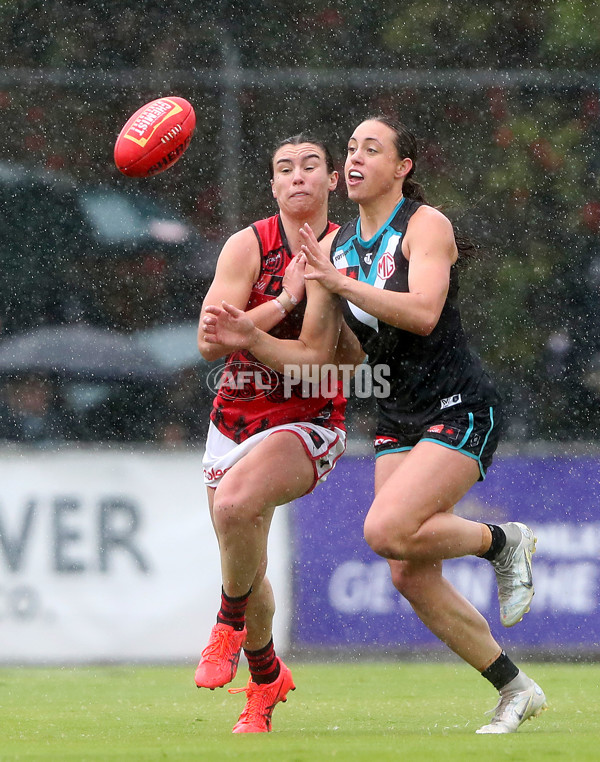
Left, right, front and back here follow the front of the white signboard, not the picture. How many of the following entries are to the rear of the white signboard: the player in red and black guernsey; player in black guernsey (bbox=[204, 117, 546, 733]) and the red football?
0

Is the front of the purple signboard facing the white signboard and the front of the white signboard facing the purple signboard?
no

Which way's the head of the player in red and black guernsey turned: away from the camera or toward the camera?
toward the camera

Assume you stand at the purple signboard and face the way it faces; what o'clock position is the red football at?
The red football is roughly at 1 o'clock from the purple signboard.

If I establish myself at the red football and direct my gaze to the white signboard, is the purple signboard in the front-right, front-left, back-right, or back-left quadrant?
front-right

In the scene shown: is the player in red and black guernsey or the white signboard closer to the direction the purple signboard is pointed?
the player in red and black guernsey

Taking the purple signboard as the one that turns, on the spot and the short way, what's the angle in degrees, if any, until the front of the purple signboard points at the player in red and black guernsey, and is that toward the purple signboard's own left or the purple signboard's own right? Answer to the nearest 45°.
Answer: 0° — it already faces them

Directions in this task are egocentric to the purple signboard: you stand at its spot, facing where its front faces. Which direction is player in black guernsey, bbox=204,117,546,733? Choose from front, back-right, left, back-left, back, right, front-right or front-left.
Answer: front

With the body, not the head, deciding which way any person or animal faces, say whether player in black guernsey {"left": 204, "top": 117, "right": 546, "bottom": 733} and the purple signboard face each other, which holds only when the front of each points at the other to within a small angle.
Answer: no

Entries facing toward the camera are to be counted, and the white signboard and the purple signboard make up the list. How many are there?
2

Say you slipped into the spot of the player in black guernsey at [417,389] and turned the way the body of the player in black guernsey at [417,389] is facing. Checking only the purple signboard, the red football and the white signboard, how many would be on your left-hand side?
0

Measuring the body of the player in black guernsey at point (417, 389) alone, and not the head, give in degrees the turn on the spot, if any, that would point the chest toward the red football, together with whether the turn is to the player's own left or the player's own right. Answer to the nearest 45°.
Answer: approximately 90° to the player's own right

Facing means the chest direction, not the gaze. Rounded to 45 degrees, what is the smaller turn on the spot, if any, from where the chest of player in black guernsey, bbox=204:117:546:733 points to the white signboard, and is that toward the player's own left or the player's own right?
approximately 90° to the player's own right

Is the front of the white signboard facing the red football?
yes

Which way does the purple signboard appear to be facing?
toward the camera

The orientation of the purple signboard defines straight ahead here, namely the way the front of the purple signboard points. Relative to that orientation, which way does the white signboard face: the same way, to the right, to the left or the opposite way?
the same way

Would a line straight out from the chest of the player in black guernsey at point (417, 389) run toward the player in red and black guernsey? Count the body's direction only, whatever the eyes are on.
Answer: no

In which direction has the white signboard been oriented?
toward the camera

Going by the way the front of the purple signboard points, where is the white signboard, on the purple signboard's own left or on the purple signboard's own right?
on the purple signboard's own right
